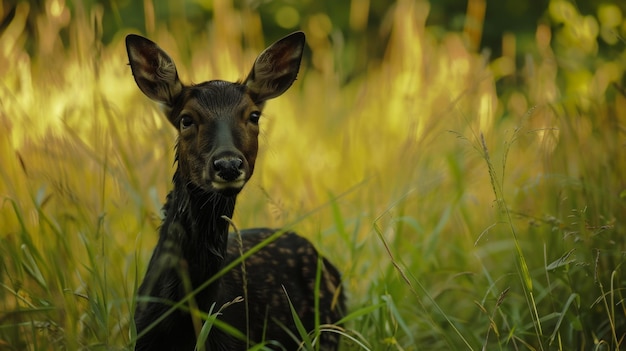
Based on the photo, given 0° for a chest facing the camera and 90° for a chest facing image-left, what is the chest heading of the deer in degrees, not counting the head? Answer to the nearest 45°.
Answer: approximately 45°
